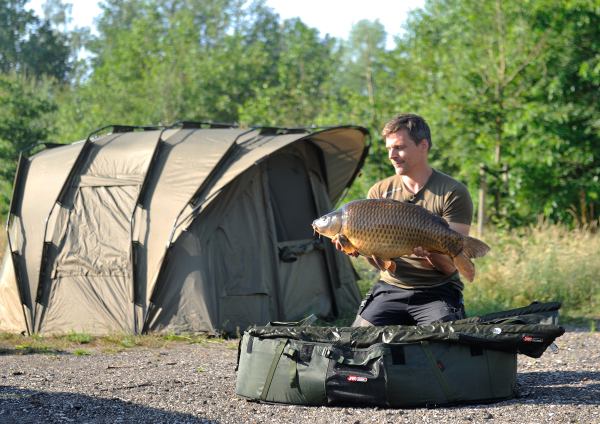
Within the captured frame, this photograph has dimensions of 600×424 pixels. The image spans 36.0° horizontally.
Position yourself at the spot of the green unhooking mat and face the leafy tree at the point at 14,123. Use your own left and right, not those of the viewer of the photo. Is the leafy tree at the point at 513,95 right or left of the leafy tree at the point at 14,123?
right

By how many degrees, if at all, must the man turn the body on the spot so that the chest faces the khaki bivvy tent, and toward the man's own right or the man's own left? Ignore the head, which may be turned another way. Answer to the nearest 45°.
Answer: approximately 90° to the man's own right

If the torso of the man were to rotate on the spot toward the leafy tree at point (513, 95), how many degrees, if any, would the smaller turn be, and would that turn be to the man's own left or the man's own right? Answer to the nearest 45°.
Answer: approximately 135° to the man's own right

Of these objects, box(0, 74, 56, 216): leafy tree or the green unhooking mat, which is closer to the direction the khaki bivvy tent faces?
the green unhooking mat

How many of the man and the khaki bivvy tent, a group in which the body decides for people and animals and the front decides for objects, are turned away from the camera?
0

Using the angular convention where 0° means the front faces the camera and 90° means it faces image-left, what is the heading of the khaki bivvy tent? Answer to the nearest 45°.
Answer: approximately 315°

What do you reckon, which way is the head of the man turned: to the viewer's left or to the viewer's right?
to the viewer's left

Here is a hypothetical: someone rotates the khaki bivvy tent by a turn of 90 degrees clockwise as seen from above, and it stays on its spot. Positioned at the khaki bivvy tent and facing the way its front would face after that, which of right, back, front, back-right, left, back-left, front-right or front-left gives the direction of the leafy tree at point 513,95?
back

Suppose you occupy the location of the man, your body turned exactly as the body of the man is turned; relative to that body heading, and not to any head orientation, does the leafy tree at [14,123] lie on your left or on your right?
on your right

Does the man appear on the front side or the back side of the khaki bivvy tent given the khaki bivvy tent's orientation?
on the front side

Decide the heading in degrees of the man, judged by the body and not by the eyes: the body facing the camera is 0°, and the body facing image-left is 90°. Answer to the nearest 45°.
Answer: approximately 45°
